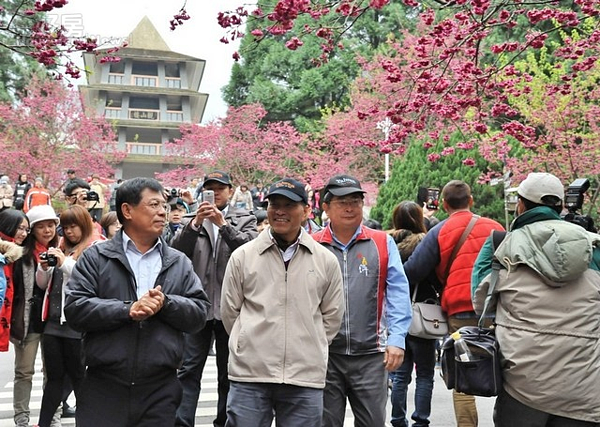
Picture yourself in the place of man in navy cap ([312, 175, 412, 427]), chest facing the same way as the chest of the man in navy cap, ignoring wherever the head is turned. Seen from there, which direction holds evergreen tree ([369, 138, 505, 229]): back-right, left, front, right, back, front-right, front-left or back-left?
back

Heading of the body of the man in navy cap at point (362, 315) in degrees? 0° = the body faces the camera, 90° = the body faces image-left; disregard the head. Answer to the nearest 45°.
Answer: approximately 0°

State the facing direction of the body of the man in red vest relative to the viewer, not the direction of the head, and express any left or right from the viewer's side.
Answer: facing away from the viewer and to the left of the viewer

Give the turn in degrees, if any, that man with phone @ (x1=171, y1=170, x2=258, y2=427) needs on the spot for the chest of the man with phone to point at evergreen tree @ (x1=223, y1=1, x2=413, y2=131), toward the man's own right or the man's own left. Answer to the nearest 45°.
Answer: approximately 180°

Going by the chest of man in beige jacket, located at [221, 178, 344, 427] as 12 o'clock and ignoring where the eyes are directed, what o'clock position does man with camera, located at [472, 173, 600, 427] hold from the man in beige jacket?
The man with camera is roughly at 9 o'clock from the man in beige jacket.

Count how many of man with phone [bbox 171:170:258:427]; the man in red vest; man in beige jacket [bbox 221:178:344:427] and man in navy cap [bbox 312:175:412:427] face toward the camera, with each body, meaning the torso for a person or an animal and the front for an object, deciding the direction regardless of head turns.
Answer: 3

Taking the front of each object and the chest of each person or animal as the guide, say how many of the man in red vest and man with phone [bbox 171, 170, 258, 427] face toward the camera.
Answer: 1

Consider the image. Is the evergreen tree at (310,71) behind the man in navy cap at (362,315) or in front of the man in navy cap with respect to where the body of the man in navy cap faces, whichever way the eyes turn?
behind

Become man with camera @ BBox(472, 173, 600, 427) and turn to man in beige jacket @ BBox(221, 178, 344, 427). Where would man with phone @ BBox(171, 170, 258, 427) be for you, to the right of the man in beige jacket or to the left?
right
